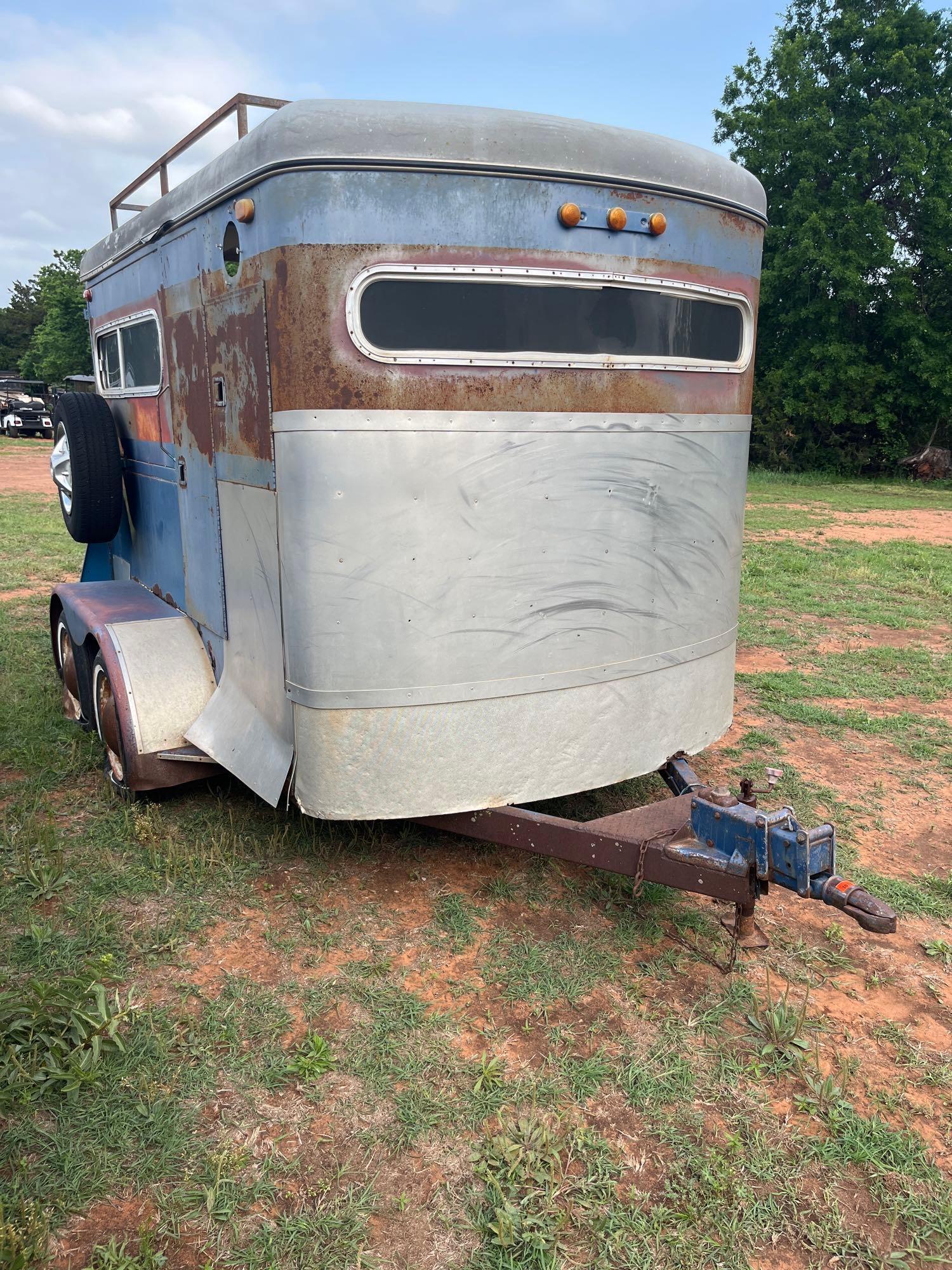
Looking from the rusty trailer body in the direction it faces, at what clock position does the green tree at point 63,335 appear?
The green tree is roughly at 7 o'clock from the rusty trailer body.

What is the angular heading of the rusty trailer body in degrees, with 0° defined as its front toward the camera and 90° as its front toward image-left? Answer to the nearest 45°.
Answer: approximately 315°

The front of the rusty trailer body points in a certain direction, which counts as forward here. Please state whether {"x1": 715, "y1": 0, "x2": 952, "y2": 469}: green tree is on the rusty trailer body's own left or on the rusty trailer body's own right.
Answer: on the rusty trailer body's own left

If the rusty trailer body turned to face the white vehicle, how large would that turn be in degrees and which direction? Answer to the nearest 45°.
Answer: approximately 180°
